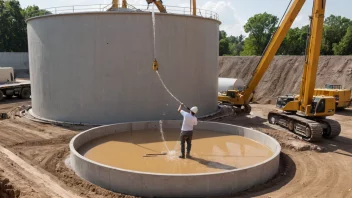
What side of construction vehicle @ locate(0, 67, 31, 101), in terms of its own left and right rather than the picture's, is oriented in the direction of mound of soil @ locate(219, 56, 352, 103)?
back

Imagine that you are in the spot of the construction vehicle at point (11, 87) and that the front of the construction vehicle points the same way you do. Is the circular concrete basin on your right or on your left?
on your left

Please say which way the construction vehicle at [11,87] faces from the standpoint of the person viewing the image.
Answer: facing to the left of the viewer

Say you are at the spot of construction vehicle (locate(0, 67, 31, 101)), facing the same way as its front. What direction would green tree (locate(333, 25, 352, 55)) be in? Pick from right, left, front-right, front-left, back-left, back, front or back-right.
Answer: back

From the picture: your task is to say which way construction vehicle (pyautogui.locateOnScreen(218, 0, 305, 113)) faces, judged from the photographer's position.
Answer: facing to the right of the viewer
